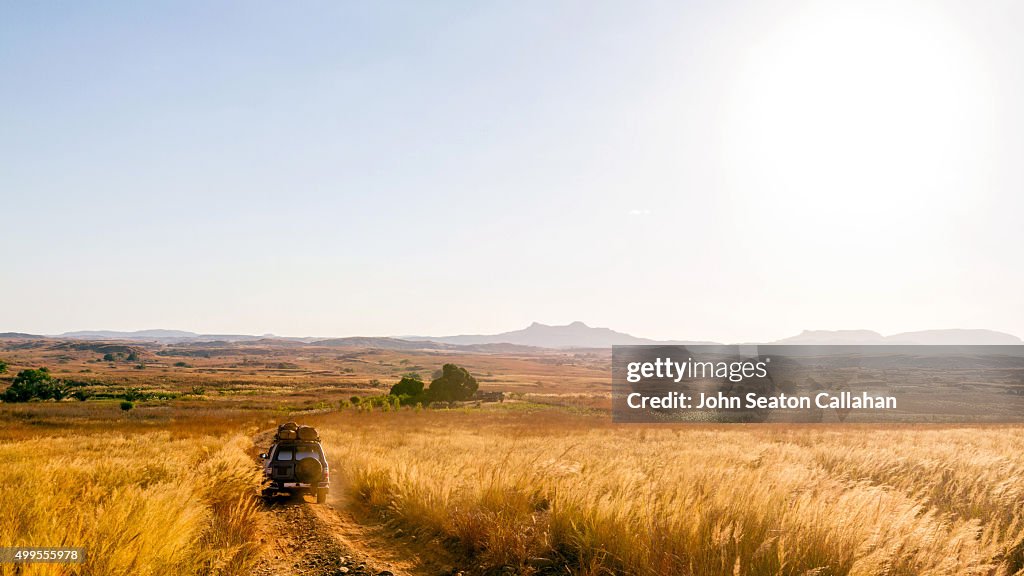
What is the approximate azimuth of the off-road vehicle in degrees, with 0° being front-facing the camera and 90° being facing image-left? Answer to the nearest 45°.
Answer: approximately 180°
